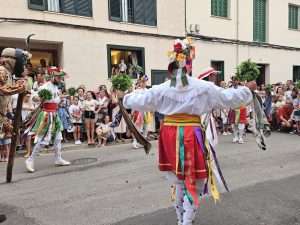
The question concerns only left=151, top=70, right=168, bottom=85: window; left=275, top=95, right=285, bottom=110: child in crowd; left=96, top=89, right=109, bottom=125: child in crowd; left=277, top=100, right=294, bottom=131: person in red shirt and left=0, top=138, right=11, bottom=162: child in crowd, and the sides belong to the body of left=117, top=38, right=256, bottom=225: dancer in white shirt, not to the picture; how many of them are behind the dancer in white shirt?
0

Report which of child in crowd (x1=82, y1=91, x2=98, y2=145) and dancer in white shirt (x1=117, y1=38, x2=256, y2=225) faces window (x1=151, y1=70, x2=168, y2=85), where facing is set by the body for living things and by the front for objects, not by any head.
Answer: the dancer in white shirt

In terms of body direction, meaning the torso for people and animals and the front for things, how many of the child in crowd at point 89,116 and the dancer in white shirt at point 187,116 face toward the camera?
1

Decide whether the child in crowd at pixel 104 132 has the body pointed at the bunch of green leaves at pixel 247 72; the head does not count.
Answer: no

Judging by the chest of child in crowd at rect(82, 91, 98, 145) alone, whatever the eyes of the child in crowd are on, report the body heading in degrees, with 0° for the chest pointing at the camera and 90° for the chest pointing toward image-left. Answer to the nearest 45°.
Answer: approximately 0°

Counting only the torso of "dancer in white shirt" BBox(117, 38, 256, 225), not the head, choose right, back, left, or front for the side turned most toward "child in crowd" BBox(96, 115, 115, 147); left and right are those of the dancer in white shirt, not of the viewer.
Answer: front

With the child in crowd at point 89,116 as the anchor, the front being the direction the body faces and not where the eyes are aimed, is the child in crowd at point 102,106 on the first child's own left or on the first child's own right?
on the first child's own left

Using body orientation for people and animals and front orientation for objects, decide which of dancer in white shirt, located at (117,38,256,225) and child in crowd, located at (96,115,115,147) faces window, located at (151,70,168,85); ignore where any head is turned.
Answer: the dancer in white shirt

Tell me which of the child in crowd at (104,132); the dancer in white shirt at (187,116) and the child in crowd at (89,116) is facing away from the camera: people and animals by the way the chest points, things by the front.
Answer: the dancer in white shirt

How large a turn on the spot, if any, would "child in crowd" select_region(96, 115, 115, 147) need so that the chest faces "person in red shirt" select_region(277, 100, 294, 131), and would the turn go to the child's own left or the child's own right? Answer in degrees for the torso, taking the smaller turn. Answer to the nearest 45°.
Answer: approximately 135° to the child's own left

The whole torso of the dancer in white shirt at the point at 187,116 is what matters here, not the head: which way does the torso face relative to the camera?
away from the camera
